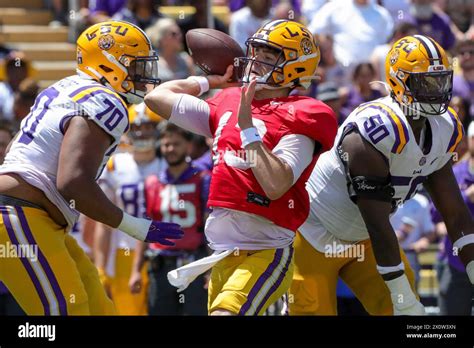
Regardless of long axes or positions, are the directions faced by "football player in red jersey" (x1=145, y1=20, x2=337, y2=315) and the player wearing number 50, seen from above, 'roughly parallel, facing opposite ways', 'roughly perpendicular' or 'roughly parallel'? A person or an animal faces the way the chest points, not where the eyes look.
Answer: roughly perpendicular

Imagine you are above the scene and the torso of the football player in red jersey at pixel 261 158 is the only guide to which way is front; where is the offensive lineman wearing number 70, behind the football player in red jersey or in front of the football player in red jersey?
in front

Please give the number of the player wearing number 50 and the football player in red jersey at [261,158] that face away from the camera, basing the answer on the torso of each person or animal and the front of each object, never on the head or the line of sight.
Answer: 0
